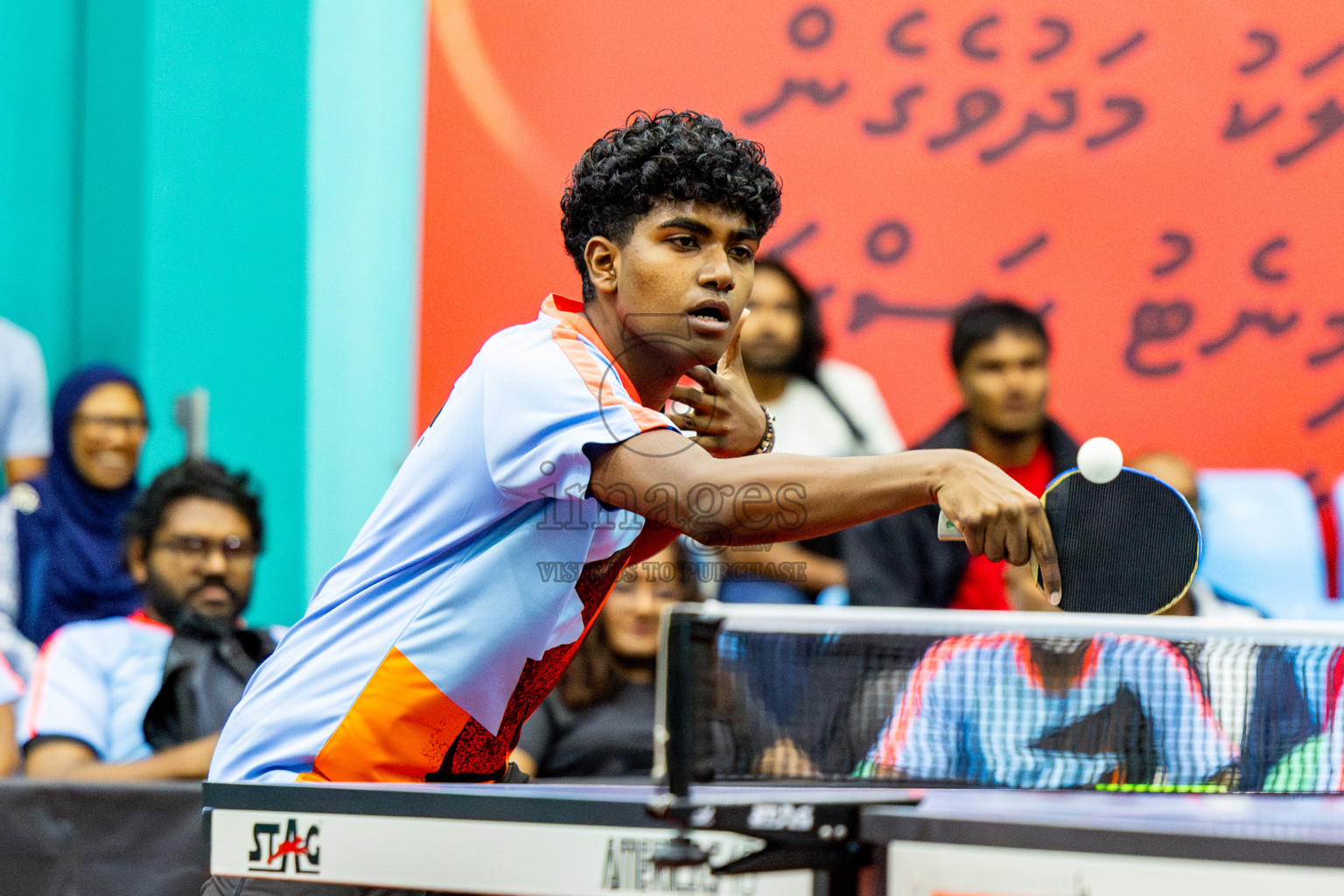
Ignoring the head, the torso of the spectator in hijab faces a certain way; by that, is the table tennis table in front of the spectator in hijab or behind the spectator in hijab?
in front

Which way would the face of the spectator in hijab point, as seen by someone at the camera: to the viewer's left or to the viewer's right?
to the viewer's right

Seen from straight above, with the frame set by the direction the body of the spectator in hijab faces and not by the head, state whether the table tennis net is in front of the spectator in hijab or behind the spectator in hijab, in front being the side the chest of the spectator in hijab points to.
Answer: in front

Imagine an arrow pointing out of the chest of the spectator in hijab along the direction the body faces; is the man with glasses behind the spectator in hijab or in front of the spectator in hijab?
in front

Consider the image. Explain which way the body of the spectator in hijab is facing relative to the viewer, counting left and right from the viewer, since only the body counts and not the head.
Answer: facing the viewer and to the right of the viewer
